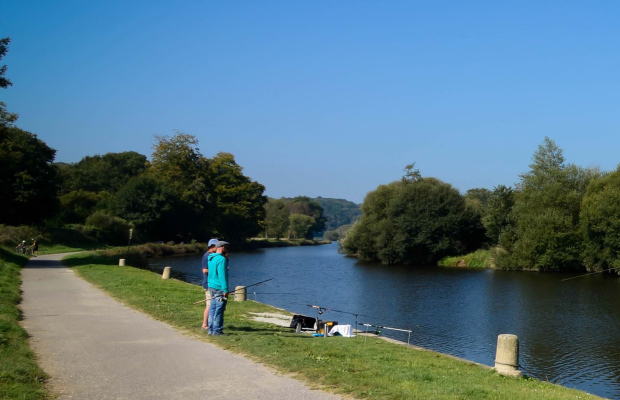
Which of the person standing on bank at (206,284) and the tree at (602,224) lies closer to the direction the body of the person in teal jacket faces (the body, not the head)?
the tree

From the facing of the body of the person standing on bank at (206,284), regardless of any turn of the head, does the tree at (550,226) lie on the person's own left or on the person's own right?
on the person's own left

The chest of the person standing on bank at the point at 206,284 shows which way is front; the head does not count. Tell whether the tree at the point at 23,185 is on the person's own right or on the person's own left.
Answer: on the person's own left

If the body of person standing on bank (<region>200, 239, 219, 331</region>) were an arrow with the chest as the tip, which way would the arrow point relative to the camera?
to the viewer's right

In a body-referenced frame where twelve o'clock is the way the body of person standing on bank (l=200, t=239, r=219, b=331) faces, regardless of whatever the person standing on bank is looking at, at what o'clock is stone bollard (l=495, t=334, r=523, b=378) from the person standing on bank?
The stone bollard is roughly at 1 o'clock from the person standing on bank.

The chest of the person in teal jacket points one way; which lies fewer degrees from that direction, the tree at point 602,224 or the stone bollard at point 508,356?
the tree

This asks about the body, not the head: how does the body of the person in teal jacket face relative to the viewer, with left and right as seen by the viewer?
facing away from the viewer and to the right of the viewer

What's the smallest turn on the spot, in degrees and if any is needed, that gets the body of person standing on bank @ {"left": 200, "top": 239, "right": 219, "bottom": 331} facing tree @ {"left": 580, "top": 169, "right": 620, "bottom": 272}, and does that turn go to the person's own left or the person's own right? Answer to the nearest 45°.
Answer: approximately 45° to the person's own left

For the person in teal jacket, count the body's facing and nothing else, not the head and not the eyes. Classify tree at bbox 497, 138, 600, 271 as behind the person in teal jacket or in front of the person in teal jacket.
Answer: in front

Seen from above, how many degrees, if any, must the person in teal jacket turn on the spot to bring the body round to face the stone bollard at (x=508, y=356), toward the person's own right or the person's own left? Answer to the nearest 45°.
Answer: approximately 45° to the person's own right
